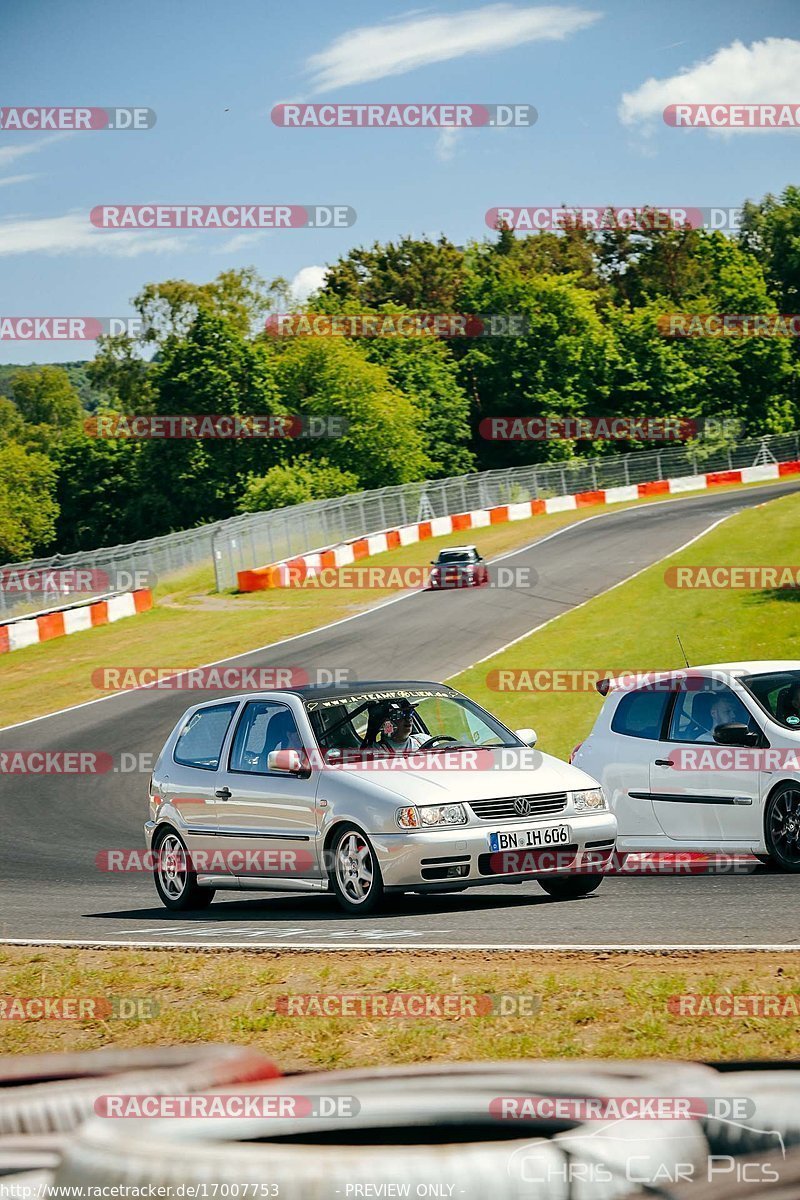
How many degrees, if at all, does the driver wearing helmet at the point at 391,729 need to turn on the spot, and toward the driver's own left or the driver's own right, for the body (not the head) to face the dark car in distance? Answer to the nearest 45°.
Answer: approximately 135° to the driver's own left

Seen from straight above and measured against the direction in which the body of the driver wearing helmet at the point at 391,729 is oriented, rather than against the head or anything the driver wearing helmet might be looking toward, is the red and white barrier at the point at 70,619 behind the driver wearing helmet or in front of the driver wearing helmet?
behind

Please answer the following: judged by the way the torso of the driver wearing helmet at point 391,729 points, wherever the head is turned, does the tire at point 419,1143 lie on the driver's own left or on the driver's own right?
on the driver's own right

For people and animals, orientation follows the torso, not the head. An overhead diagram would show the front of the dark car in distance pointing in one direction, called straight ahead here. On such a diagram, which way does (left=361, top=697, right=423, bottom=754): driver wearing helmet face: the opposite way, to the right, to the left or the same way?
to the left

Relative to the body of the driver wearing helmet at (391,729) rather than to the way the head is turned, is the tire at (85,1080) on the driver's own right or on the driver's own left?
on the driver's own right

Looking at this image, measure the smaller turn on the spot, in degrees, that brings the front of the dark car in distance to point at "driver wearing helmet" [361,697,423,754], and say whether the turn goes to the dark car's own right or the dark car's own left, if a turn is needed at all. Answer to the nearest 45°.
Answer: approximately 45° to the dark car's own left

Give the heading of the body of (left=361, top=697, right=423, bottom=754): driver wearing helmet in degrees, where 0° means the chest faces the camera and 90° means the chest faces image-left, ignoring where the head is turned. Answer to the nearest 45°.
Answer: approximately 315°

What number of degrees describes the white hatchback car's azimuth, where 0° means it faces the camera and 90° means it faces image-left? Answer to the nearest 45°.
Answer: approximately 315°

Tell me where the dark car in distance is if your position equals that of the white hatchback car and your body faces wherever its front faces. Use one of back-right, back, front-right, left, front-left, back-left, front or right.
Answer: back-left
